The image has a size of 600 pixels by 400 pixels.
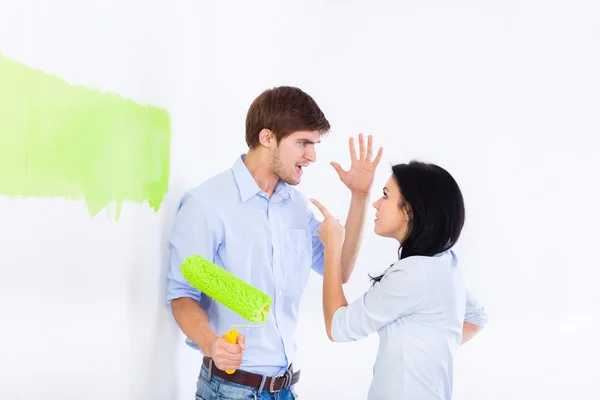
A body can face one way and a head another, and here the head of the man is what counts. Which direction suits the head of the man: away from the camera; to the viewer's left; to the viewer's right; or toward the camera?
to the viewer's right

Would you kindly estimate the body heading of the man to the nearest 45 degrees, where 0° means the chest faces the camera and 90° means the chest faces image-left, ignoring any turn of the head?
approximately 315°

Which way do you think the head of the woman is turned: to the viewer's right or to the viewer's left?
to the viewer's left
